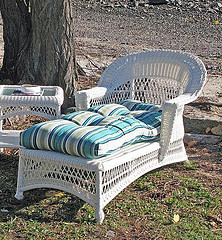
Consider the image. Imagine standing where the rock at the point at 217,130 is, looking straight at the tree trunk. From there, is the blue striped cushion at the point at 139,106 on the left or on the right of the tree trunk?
left

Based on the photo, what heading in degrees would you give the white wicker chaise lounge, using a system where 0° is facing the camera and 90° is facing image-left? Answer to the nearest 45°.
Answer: approximately 45°

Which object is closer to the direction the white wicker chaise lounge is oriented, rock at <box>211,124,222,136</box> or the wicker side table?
the wicker side table

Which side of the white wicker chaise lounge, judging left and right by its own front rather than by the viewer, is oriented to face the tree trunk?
right

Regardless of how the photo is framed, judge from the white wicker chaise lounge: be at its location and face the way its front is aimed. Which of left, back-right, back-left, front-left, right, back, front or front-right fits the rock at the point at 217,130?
back

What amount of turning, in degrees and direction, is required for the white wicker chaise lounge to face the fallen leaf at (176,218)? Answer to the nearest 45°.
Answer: approximately 90° to its left

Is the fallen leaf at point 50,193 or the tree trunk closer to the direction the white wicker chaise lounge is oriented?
the fallen leaf

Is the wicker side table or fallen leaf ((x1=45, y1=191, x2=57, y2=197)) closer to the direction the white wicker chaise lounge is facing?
the fallen leaf
